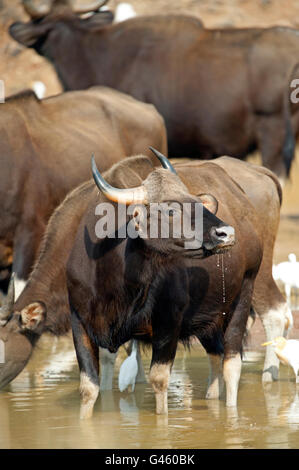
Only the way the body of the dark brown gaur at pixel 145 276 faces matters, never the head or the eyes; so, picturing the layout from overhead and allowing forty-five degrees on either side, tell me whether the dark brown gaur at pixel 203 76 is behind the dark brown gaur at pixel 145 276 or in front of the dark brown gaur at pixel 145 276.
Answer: behind

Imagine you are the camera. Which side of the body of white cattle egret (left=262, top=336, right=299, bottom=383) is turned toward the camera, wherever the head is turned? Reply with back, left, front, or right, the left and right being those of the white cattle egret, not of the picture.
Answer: left

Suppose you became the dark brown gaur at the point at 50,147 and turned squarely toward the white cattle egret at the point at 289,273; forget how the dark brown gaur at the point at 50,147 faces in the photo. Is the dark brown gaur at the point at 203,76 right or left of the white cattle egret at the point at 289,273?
left

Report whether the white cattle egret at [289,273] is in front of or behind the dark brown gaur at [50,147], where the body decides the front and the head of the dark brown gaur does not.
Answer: behind

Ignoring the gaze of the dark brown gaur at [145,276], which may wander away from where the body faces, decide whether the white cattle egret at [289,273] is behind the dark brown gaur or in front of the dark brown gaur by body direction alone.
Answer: behind

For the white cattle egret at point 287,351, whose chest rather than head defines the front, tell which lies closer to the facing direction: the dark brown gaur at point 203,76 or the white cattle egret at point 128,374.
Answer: the white cattle egret

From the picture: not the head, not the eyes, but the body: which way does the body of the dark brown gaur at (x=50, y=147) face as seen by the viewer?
to the viewer's left

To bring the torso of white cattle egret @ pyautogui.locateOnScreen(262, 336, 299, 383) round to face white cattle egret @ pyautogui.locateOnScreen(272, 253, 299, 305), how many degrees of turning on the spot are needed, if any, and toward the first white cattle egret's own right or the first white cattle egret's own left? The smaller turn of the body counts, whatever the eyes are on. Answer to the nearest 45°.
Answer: approximately 90° to the first white cattle egret's own right
